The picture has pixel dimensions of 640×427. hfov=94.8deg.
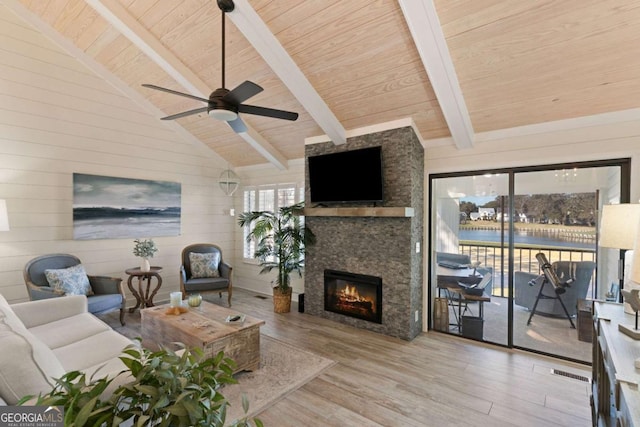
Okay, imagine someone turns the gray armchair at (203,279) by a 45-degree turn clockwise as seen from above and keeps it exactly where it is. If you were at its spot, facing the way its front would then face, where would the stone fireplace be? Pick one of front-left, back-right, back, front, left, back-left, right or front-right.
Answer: left

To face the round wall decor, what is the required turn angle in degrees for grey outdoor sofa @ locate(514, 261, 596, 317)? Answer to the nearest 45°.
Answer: approximately 90° to its left

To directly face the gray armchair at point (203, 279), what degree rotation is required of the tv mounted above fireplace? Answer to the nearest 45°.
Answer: approximately 45° to its right

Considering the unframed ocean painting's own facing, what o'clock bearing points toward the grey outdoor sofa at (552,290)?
The grey outdoor sofa is roughly at 12 o'clock from the unframed ocean painting.

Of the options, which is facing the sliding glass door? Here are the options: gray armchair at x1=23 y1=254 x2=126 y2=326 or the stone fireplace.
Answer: the gray armchair

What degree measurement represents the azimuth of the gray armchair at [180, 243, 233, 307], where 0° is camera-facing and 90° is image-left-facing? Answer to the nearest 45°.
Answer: approximately 0°

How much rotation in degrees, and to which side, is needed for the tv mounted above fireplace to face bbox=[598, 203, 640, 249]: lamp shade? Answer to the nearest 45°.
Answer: approximately 90° to its left

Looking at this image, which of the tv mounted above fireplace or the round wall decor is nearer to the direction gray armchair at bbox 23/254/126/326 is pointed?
the tv mounted above fireplace

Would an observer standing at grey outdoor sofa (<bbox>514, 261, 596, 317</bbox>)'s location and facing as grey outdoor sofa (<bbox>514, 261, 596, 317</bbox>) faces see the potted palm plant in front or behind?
in front

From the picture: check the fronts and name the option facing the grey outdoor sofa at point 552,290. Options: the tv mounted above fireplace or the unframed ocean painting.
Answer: the unframed ocean painting

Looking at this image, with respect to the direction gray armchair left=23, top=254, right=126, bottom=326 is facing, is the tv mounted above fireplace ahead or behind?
ahead

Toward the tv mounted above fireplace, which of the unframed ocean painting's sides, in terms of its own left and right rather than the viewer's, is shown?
front

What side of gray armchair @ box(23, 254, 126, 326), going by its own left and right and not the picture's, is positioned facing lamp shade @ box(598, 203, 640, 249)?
front
